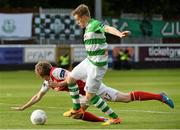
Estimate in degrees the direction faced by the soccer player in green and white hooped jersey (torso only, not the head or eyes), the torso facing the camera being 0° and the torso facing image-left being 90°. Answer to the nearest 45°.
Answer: approximately 90°
